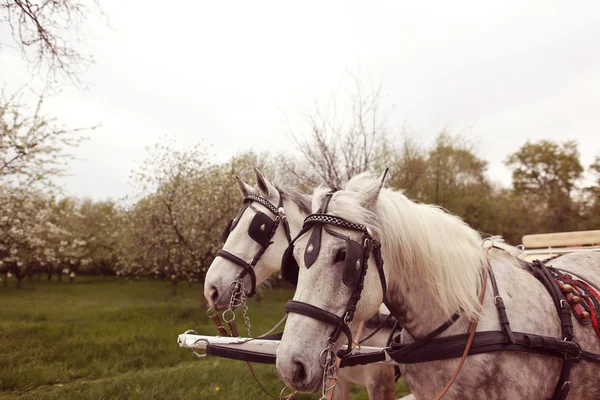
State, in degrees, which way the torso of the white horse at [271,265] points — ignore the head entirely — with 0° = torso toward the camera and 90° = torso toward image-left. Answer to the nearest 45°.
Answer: approximately 45°

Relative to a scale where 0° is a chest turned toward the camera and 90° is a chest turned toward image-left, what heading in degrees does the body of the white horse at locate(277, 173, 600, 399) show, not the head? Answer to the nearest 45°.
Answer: approximately 45°

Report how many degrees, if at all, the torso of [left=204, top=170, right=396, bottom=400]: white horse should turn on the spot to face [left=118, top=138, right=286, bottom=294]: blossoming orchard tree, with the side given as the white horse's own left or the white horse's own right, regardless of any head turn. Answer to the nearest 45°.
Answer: approximately 135° to the white horse's own right

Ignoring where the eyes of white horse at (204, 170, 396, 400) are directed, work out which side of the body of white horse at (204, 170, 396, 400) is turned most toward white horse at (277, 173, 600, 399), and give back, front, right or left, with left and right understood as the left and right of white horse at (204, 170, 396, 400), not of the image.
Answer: left

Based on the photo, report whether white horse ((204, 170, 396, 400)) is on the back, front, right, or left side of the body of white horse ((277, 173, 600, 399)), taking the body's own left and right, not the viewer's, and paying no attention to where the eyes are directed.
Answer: right

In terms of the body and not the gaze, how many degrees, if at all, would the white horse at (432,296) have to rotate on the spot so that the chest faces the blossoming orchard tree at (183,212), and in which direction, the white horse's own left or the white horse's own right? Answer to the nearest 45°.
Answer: approximately 90° to the white horse's own right

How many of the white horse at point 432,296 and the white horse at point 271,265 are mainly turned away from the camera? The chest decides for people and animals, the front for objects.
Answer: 0
